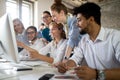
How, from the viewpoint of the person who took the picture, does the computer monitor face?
facing away from the viewer and to the right of the viewer
